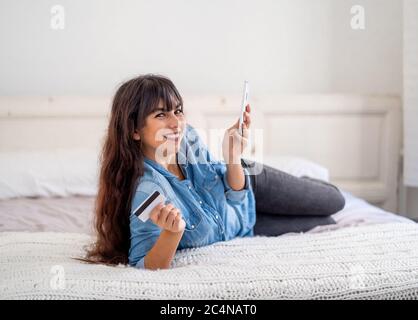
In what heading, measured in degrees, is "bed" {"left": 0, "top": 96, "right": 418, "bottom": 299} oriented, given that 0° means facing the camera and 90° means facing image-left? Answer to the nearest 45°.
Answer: approximately 0°
